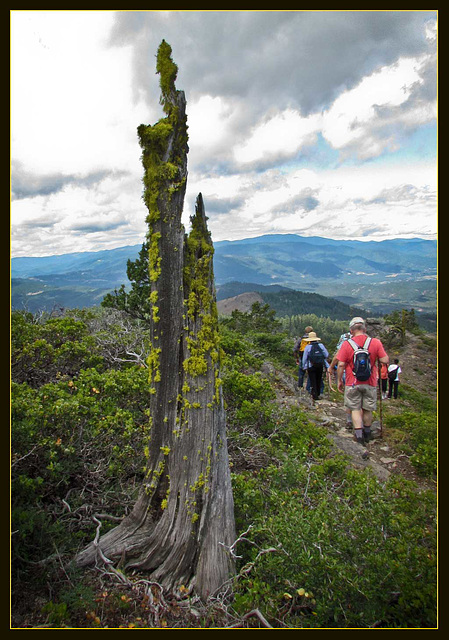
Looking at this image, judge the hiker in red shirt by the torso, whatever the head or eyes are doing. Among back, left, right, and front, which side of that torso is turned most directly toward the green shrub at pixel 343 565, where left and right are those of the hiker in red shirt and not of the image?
back

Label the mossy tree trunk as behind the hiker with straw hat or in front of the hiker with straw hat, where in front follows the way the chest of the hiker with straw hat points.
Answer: behind

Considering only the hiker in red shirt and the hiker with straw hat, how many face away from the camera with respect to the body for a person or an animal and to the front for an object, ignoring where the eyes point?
2

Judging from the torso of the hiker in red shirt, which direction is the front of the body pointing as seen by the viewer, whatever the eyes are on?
away from the camera

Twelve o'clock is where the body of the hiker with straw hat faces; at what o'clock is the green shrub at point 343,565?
The green shrub is roughly at 6 o'clock from the hiker with straw hat.

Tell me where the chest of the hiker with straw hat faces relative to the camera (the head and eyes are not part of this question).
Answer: away from the camera

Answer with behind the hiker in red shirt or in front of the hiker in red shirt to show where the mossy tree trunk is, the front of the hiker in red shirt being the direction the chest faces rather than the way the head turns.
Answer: behind

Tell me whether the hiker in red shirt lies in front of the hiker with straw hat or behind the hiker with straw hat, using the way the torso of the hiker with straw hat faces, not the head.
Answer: behind
